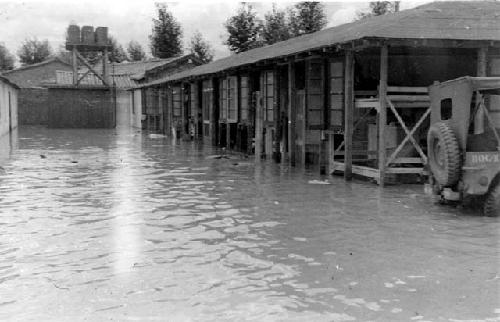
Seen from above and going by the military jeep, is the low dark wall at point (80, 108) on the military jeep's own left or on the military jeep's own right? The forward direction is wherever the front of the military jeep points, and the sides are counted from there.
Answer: on the military jeep's own left

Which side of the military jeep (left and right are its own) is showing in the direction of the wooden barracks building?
left

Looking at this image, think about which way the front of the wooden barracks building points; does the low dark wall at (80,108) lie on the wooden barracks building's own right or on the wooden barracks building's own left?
on the wooden barracks building's own right

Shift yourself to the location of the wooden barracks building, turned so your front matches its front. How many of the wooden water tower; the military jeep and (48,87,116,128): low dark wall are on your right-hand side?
2

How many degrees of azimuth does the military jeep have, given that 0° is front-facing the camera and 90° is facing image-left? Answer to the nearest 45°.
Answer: approximately 225°

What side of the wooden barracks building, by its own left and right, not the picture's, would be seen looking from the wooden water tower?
right

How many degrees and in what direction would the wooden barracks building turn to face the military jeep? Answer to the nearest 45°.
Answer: approximately 45° to its left

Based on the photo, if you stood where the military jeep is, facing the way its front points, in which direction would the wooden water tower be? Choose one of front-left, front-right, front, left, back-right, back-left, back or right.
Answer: left
